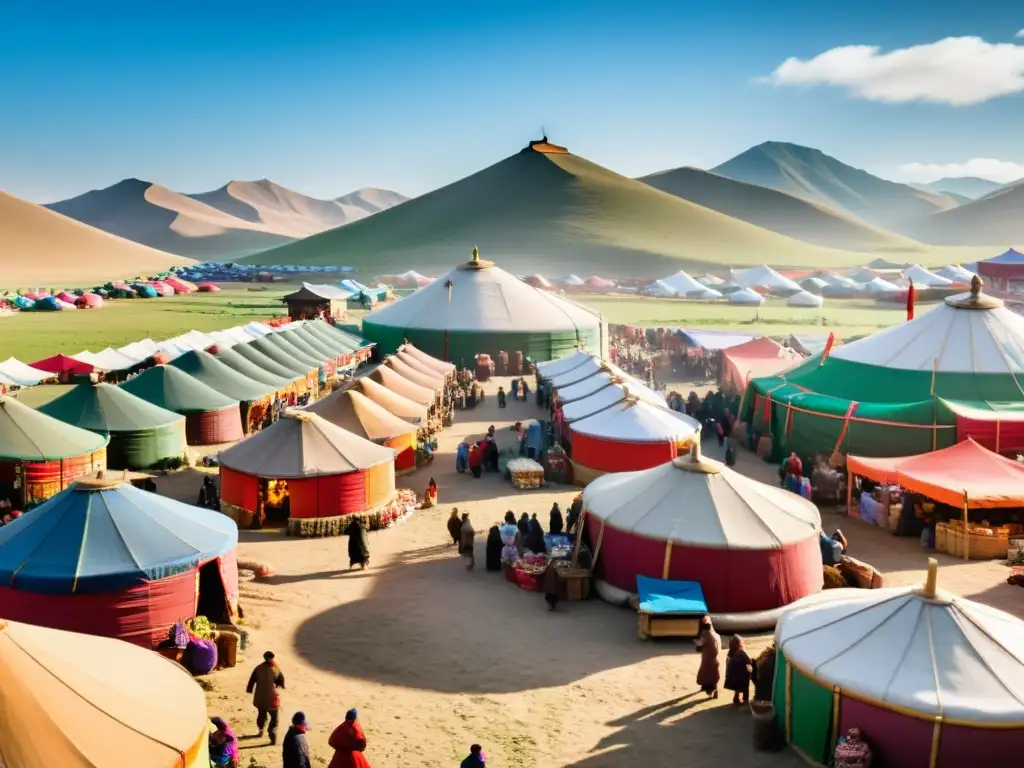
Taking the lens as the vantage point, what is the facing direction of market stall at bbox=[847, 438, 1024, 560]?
facing the viewer and to the left of the viewer

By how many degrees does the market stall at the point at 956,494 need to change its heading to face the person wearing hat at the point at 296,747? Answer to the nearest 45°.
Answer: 0° — it already faces them

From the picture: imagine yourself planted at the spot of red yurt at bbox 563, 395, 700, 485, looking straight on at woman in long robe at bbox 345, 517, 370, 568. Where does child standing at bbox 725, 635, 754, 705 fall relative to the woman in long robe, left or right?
left

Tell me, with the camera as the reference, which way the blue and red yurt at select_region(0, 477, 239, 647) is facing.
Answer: facing the viewer and to the right of the viewer

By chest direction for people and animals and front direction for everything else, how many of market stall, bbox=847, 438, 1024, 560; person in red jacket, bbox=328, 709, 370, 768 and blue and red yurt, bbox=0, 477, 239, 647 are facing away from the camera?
1

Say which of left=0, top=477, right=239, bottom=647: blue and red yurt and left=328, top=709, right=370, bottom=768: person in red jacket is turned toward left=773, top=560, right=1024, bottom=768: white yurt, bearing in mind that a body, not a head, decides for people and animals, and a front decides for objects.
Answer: the blue and red yurt

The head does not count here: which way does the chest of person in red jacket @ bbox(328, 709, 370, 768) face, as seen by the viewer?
away from the camera

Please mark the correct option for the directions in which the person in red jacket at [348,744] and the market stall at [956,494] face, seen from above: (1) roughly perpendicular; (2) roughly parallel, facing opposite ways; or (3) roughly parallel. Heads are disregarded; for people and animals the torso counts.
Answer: roughly perpendicular

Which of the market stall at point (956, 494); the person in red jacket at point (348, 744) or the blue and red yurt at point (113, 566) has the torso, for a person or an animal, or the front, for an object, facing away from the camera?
the person in red jacket

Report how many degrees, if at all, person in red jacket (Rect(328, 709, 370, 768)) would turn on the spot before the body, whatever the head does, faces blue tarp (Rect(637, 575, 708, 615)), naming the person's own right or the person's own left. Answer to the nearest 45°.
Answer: approximately 45° to the person's own right

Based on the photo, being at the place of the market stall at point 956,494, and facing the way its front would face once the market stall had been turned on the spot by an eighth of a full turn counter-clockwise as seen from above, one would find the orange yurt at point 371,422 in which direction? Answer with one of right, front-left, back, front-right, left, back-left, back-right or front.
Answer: right

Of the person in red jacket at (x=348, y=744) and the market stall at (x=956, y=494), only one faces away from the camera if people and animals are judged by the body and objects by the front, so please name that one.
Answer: the person in red jacket
